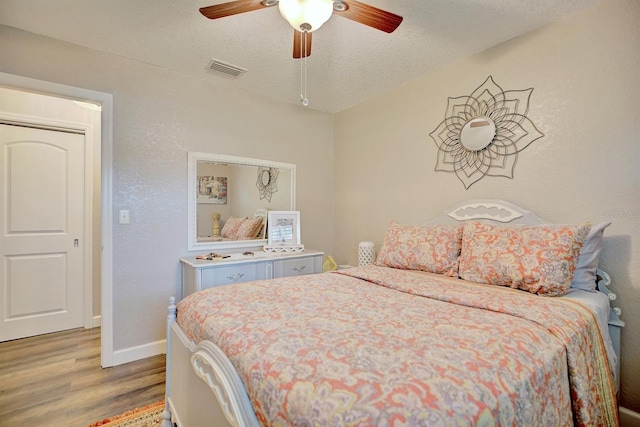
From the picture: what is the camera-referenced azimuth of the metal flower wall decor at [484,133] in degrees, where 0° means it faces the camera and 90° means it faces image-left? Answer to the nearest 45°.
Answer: approximately 45°

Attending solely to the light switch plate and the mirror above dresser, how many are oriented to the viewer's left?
0

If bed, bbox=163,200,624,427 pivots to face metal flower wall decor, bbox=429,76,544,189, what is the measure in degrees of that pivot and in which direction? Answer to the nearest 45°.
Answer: approximately 180°

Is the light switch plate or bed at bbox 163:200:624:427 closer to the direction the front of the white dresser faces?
the bed

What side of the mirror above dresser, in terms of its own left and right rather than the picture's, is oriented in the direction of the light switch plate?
right

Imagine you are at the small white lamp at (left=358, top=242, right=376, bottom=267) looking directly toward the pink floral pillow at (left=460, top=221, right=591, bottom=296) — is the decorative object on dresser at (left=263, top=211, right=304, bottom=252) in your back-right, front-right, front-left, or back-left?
back-right

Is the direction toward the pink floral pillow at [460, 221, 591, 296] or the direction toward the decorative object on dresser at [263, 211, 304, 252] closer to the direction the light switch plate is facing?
the pink floral pillow
